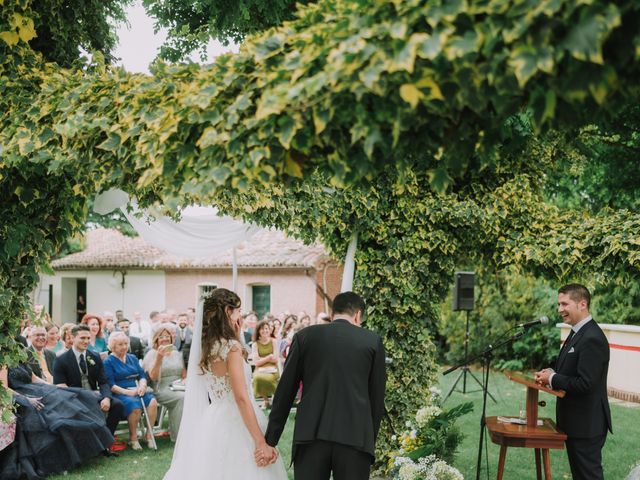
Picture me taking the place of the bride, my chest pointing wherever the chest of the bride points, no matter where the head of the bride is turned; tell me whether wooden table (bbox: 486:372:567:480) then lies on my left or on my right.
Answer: on my right

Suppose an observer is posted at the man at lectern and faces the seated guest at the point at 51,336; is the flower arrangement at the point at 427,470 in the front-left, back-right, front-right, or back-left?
front-left

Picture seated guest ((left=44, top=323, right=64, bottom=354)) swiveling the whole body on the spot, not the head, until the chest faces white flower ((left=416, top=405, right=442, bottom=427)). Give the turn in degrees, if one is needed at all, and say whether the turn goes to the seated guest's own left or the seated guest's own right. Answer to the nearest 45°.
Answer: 0° — they already face it

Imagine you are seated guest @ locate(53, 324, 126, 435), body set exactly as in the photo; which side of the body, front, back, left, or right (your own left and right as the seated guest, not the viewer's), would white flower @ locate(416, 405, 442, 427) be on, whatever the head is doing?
front

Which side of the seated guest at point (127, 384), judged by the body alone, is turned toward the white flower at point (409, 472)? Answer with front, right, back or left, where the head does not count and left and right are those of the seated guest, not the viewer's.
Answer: front

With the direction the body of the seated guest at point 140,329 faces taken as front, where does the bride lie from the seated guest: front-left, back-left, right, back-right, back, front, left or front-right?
front-right

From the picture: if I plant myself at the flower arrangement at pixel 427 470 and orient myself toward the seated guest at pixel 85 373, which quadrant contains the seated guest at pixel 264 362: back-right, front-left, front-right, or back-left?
front-right

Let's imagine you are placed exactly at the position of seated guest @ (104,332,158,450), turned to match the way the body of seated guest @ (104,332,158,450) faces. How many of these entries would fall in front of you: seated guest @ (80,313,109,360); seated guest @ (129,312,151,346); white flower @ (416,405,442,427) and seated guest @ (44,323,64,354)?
1

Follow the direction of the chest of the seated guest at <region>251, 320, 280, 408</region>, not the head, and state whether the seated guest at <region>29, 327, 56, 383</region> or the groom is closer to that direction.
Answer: the groom

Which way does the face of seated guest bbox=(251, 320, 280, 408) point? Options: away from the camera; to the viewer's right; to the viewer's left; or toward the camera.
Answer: toward the camera

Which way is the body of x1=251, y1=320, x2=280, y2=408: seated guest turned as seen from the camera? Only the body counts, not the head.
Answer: toward the camera

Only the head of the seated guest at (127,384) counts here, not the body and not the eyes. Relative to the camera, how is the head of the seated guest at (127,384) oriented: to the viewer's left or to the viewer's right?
to the viewer's right

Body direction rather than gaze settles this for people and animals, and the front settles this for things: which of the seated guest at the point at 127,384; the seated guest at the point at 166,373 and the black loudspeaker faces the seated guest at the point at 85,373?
the black loudspeaker

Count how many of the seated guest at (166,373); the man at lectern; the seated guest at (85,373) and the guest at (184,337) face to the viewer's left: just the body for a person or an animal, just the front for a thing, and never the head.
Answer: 1

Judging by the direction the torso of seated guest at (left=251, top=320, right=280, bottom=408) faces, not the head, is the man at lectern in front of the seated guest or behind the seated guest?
in front

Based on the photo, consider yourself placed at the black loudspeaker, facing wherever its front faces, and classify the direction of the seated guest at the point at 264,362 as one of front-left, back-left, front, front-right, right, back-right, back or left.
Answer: front

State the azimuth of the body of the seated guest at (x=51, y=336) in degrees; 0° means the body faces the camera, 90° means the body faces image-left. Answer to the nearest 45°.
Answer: approximately 315°
